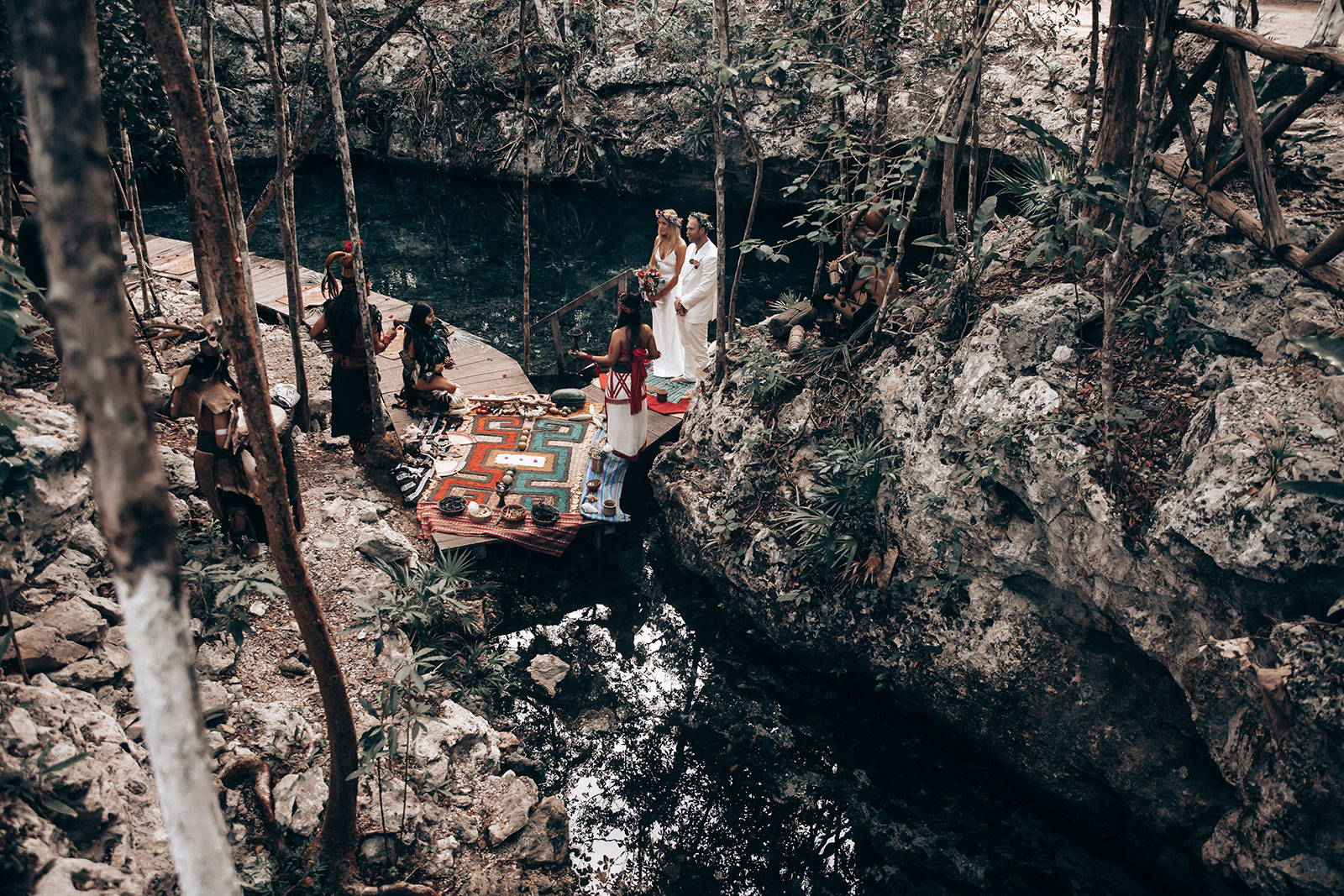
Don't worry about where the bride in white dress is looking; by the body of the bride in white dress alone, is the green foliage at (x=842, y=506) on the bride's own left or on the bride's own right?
on the bride's own left

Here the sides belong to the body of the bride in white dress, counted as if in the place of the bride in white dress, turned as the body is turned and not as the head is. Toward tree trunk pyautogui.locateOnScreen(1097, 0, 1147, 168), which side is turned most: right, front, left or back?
left

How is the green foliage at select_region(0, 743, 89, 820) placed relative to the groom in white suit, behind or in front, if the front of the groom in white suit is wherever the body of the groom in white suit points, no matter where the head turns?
in front

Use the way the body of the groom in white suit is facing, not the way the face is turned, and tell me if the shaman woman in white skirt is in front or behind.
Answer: in front

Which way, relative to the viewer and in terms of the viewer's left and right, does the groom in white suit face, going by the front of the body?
facing the viewer and to the left of the viewer

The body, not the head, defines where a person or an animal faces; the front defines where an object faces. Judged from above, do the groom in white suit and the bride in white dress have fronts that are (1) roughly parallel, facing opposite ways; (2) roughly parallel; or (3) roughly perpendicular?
roughly parallel

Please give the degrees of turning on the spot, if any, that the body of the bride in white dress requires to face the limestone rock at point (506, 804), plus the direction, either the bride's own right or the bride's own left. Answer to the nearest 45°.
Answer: approximately 45° to the bride's own left

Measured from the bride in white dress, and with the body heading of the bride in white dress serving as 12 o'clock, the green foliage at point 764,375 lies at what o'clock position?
The green foliage is roughly at 10 o'clock from the bride in white dress.

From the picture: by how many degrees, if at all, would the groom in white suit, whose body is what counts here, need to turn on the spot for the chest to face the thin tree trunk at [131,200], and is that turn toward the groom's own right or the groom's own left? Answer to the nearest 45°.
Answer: approximately 45° to the groom's own right

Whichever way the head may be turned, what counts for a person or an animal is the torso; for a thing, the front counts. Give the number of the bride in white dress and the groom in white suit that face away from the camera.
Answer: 0
